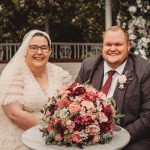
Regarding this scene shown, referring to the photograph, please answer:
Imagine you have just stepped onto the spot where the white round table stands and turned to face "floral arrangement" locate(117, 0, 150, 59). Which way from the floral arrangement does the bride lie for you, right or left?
left

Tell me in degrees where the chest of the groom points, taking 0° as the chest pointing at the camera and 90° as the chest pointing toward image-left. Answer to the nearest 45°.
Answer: approximately 45°

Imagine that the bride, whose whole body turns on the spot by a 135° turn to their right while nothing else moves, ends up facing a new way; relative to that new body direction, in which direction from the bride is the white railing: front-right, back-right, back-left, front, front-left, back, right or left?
right

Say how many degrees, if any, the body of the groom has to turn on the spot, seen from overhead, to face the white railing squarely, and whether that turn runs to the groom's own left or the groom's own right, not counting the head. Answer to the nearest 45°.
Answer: approximately 135° to the groom's own right

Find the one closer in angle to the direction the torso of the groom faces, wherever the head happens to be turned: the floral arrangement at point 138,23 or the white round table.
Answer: the white round table

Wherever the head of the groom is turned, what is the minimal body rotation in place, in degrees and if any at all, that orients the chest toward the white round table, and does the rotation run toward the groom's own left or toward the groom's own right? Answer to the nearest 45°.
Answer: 0° — they already face it
